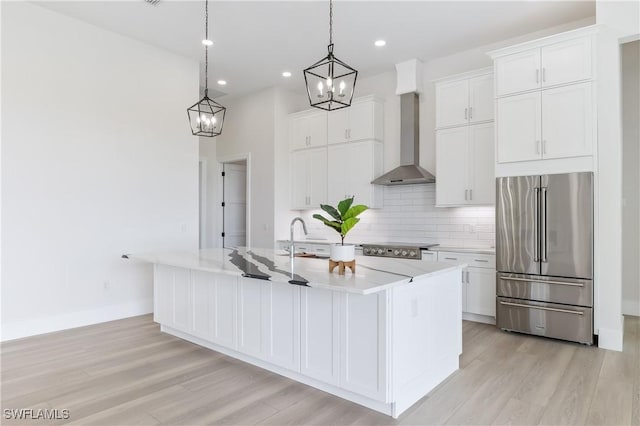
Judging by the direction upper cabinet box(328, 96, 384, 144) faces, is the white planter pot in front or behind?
in front

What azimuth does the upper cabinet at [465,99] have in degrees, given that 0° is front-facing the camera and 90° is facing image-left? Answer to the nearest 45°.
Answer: approximately 45°

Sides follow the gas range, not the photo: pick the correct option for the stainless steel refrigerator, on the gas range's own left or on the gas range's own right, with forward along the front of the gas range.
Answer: on the gas range's own left

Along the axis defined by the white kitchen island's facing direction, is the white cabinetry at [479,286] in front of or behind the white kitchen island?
behind

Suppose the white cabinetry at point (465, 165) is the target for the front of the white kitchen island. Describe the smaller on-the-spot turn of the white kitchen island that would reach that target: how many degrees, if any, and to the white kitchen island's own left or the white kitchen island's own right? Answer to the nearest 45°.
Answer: approximately 180°

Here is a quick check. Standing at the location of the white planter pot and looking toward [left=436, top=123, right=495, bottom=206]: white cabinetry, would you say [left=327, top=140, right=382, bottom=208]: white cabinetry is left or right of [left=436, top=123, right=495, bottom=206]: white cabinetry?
left

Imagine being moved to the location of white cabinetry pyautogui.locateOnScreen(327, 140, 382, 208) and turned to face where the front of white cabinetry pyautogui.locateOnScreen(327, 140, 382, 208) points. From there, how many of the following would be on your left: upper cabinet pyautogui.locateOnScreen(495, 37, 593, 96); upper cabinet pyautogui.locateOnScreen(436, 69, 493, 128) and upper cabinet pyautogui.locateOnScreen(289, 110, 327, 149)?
2

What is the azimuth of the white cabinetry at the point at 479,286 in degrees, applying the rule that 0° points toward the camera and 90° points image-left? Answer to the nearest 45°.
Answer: approximately 45°

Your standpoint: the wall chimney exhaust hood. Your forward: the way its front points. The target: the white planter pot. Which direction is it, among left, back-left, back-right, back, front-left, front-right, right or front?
front-left

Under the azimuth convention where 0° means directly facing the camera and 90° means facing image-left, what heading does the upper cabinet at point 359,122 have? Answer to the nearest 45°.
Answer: approximately 45°

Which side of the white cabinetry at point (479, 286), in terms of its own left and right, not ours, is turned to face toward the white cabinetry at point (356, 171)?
right
